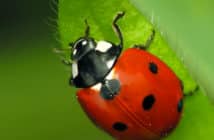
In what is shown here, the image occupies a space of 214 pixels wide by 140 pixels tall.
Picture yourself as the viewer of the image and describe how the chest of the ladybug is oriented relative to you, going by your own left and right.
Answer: facing away from the viewer and to the left of the viewer
